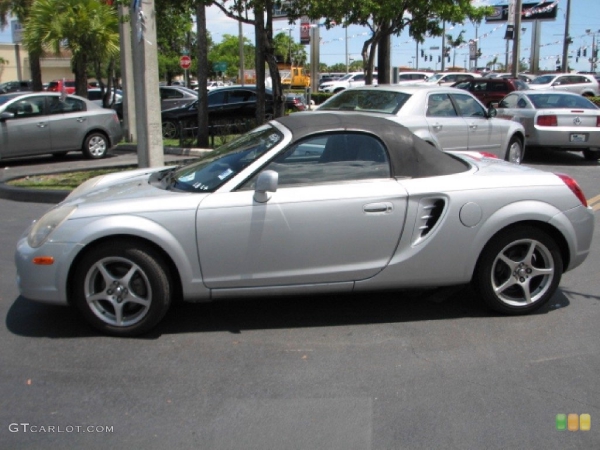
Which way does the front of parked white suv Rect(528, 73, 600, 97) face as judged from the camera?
facing the viewer and to the left of the viewer

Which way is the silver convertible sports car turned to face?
to the viewer's left

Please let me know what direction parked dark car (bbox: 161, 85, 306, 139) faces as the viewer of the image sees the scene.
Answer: facing to the left of the viewer

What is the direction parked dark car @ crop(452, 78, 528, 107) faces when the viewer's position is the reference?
facing away from the viewer and to the left of the viewer

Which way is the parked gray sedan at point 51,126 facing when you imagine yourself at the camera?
facing to the left of the viewer

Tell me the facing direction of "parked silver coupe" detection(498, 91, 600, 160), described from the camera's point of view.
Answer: facing away from the viewer and to the left of the viewer

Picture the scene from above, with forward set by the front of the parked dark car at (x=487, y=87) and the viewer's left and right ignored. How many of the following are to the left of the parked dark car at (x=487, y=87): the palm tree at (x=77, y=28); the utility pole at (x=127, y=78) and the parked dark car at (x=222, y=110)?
3

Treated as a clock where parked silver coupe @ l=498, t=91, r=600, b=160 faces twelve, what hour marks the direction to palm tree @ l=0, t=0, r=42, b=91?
The palm tree is roughly at 11 o'clock from the parked silver coupe.

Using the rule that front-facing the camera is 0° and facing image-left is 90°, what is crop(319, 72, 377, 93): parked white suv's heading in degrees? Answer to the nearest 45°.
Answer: approximately 45°

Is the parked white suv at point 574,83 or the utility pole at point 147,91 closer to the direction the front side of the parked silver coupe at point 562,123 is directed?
the parked white suv

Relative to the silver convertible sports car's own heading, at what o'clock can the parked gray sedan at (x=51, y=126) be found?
The parked gray sedan is roughly at 2 o'clock from the silver convertible sports car.

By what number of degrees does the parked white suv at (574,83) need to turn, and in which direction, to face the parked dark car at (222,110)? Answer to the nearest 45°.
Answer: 0° — it already faces it
